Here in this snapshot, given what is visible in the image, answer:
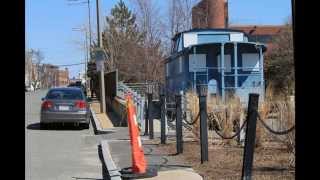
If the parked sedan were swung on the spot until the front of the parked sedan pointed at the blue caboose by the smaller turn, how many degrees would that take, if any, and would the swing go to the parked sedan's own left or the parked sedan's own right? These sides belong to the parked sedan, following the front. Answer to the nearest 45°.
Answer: approximately 90° to the parked sedan's own right

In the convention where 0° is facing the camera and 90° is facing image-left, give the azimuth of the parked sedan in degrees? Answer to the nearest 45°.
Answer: approximately 180°

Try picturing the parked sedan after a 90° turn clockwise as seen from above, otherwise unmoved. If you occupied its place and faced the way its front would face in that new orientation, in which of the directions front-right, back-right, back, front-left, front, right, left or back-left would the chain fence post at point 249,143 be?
right
